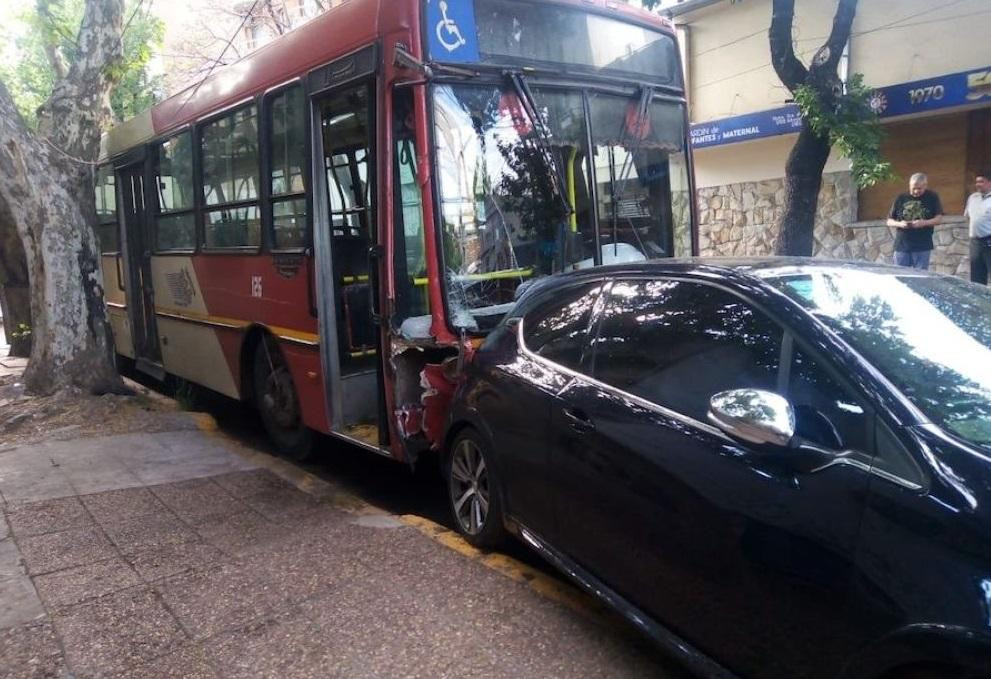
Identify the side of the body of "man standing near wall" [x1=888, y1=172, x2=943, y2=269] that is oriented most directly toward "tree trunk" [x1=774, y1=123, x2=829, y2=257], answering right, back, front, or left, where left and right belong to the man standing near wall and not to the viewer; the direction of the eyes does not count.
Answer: right

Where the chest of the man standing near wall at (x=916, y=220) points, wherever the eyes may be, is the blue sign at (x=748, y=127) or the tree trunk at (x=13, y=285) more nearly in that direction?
the tree trunk

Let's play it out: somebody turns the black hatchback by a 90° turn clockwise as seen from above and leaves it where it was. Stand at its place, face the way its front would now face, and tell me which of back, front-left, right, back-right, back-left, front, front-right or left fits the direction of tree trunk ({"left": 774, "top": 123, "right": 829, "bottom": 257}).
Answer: back-right

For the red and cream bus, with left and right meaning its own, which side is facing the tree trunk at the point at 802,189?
left

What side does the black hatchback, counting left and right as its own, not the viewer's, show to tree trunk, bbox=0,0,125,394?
back

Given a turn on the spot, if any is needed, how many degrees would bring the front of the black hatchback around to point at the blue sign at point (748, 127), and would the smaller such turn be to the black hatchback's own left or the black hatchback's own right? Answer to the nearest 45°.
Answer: approximately 135° to the black hatchback's own left

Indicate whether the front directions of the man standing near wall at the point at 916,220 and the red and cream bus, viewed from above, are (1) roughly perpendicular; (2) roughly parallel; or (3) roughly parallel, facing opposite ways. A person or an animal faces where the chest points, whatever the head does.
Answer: roughly perpendicular

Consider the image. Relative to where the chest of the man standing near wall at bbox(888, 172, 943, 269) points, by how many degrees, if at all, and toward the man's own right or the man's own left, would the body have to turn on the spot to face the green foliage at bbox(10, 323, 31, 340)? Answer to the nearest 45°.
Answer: approximately 90° to the man's own right

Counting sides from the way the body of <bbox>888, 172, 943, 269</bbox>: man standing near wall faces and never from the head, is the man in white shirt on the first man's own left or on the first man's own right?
on the first man's own left

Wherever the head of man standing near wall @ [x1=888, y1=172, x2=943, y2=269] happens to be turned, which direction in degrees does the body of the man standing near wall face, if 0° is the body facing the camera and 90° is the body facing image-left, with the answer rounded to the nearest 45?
approximately 0°

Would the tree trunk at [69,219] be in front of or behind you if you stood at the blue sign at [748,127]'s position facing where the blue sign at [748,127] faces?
in front
